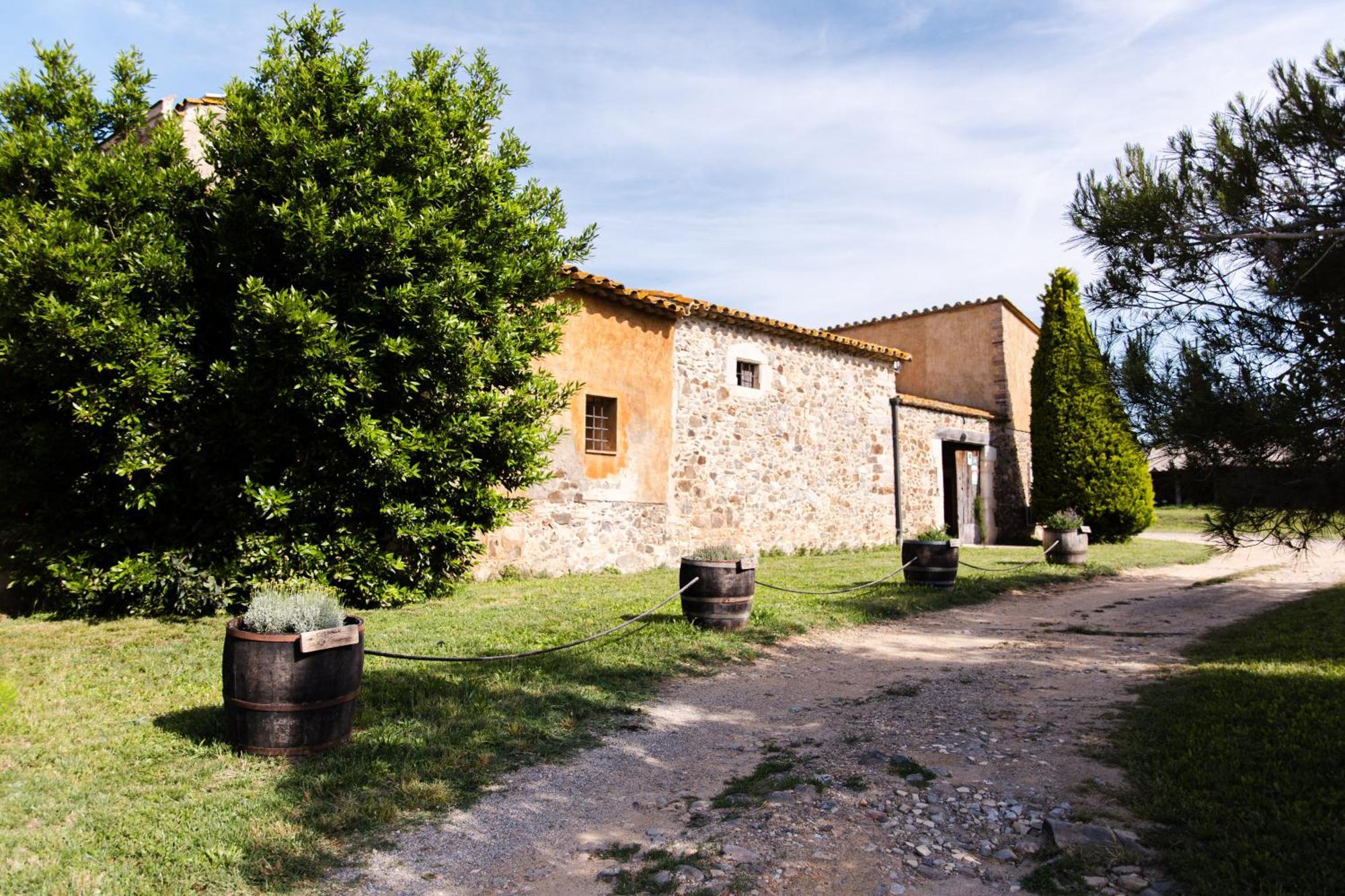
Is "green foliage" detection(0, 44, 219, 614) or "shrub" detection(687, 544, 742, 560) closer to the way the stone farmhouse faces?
the shrub

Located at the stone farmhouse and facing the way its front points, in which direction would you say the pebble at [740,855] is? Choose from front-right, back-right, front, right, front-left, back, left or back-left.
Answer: front-right

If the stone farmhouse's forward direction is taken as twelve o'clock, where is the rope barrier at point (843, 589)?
The rope barrier is roughly at 1 o'clock from the stone farmhouse.

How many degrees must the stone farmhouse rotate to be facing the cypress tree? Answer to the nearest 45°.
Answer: approximately 90° to its left

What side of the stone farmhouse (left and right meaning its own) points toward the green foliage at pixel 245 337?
right

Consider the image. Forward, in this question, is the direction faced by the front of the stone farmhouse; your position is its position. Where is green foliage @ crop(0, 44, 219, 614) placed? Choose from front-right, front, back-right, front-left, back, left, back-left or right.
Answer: right

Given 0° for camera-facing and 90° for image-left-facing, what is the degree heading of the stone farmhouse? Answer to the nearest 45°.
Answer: approximately 315°

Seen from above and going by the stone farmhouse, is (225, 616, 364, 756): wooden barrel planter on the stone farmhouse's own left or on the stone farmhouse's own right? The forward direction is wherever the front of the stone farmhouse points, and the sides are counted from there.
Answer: on the stone farmhouse's own right

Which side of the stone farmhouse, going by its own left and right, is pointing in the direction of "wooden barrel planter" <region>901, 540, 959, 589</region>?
front
